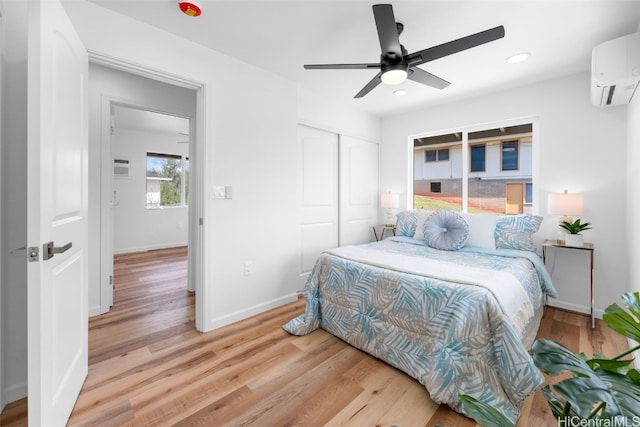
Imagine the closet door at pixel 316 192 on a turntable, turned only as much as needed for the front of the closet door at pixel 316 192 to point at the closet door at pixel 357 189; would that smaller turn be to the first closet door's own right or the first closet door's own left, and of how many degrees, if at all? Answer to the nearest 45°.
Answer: approximately 90° to the first closet door's own left

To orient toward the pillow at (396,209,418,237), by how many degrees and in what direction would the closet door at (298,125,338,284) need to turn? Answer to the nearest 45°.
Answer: approximately 45° to its left

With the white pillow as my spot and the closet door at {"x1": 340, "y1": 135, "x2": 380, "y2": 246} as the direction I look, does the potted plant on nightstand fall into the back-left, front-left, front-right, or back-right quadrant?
back-left

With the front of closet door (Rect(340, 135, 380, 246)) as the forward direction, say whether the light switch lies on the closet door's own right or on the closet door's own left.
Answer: on the closet door's own right

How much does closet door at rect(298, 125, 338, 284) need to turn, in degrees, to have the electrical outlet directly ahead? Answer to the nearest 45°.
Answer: approximately 90° to its right

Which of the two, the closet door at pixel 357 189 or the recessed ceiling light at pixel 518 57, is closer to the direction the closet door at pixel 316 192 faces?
the recessed ceiling light
